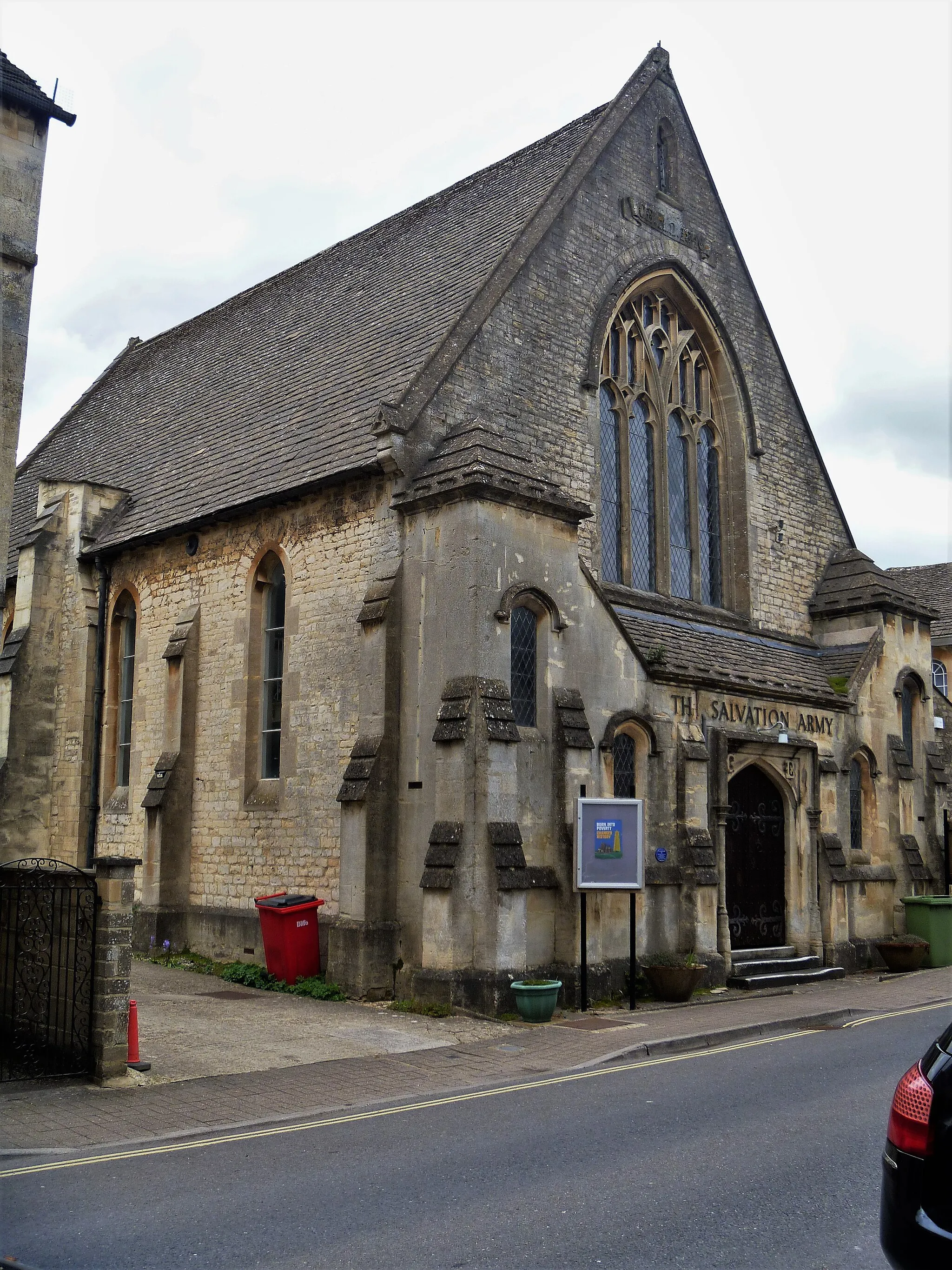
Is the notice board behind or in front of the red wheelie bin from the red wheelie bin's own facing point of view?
in front

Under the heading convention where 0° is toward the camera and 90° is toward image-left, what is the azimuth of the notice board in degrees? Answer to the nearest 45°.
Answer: approximately 0°

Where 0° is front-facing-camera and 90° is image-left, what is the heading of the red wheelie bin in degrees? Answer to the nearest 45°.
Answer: approximately 315°

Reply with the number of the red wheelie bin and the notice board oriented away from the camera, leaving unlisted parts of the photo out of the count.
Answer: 0

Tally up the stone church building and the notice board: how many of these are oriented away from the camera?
0

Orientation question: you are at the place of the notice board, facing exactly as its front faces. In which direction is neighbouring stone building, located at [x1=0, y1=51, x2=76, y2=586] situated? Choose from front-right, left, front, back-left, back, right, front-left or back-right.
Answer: front-right

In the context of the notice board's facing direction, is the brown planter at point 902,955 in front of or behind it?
behind
